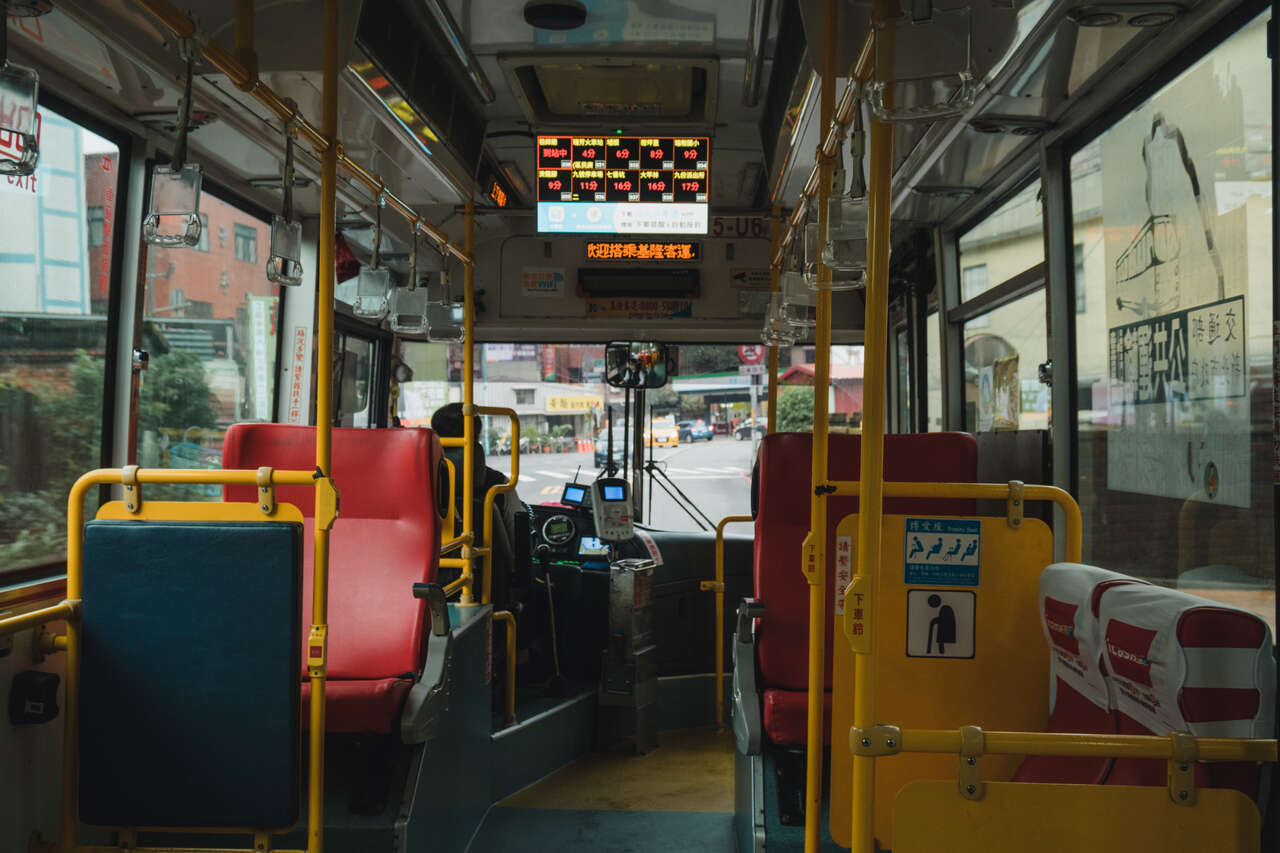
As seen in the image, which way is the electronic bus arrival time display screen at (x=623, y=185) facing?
toward the camera

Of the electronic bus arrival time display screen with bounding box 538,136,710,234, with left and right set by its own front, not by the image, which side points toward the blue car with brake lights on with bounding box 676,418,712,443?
back

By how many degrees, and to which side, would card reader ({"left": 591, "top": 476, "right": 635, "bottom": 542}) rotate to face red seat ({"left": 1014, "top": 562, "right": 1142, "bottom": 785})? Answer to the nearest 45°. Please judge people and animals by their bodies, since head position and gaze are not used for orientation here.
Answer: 0° — it already faces it

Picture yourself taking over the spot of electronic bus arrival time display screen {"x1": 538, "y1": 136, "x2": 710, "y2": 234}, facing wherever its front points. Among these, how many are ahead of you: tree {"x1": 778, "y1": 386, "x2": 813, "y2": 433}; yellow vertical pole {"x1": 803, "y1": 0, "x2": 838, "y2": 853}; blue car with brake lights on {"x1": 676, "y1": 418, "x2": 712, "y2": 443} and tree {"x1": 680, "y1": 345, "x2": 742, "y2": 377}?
1

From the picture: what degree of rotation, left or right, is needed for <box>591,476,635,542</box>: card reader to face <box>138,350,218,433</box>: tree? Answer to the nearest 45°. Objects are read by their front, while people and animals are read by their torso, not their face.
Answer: approximately 45° to its right

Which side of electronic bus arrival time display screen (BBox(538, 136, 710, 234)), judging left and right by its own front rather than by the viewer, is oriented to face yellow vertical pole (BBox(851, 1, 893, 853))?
front

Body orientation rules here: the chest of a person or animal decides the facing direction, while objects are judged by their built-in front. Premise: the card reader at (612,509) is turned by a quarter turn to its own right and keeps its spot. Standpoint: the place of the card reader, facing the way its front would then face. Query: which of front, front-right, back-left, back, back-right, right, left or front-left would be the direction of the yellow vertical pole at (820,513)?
left

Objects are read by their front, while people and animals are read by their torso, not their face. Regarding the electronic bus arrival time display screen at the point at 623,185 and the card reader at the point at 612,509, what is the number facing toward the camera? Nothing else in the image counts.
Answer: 2

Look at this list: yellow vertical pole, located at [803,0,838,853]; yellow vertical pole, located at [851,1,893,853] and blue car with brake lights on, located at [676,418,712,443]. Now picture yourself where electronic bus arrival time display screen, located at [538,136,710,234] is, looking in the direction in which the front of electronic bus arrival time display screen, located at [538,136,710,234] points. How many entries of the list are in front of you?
2

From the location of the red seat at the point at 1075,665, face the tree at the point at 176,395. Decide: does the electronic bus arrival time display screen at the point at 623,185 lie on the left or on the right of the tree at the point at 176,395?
right

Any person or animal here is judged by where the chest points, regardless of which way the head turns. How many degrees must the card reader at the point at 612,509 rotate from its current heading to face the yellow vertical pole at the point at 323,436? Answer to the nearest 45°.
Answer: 0° — it already faces it

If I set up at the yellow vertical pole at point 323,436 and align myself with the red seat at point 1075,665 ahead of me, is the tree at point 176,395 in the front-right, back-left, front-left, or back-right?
back-left
